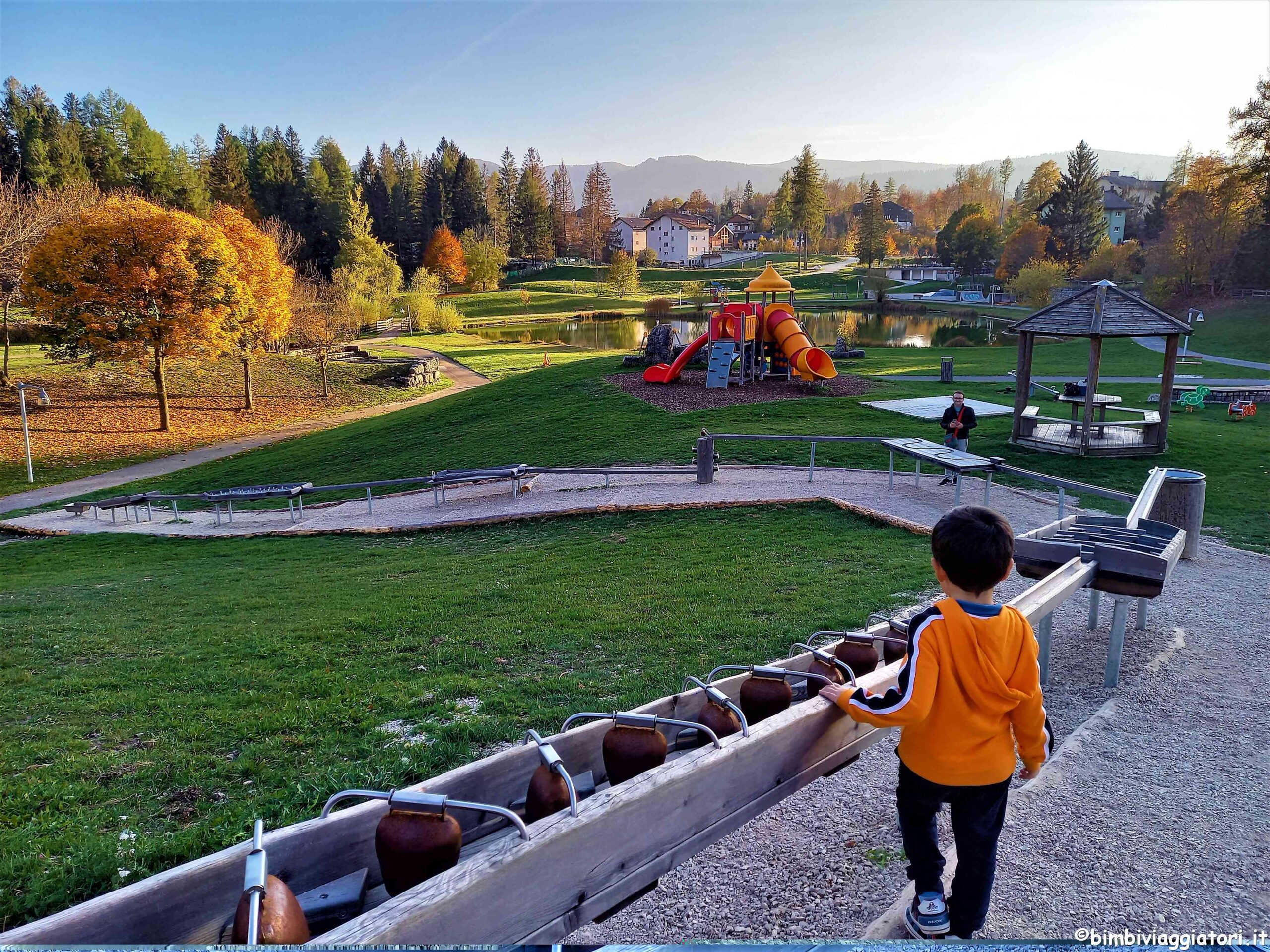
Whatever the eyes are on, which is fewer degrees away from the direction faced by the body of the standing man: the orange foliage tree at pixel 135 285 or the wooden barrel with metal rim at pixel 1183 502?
the wooden barrel with metal rim

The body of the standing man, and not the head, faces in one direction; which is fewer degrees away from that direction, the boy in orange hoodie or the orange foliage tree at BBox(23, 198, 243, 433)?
the boy in orange hoodie

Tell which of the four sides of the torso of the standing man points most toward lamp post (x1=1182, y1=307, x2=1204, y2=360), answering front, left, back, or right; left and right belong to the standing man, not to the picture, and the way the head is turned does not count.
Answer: back

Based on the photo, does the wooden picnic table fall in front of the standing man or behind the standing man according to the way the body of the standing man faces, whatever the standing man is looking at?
behind

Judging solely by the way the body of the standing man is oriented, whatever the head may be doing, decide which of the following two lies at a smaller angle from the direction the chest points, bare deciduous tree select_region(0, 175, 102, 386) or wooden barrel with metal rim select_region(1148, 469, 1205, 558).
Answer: the wooden barrel with metal rim

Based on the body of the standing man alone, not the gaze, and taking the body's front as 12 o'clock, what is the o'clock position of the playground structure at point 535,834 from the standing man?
The playground structure is roughly at 12 o'clock from the standing man.

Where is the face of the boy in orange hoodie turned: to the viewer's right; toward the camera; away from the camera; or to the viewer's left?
away from the camera

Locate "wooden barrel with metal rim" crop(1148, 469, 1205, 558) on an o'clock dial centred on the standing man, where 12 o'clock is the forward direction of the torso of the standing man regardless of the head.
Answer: The wooden barrel with metal rim is roughly at 11 o'clock from the standing man.

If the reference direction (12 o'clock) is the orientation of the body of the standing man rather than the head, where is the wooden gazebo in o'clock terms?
The wooden gazebo is roughly at 7 o'clock from the standing man.

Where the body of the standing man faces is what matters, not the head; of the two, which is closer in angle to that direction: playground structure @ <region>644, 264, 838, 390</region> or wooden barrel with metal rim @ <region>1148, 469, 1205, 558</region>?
the wooden barrel with metal rim

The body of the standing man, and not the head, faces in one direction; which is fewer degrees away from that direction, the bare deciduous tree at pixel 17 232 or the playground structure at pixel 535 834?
the playground structure

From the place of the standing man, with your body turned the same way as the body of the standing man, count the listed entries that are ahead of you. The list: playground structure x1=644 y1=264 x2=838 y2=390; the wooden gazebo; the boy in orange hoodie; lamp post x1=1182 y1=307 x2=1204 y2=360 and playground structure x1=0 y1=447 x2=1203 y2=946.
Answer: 2

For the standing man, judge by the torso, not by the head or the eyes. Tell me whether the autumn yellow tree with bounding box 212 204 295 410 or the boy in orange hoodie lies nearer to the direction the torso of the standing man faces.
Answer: the boy in orange hoodie
